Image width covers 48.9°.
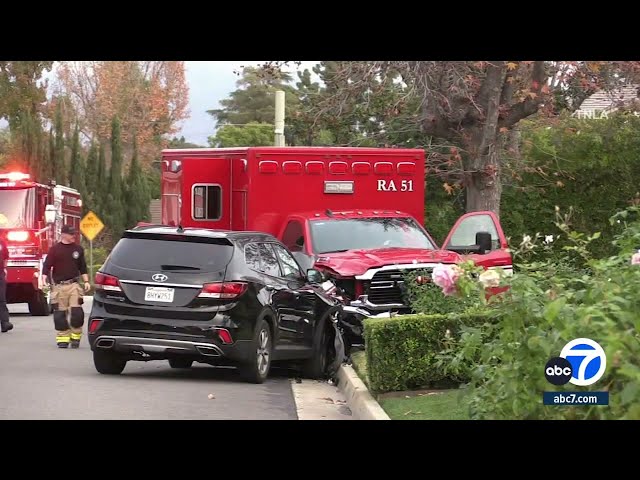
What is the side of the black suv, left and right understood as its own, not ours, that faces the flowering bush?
right

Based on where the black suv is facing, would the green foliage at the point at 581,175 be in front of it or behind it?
in front

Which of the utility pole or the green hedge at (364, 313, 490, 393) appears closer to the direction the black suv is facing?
the utility pole

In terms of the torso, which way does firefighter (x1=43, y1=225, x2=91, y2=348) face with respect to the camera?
toward the camera

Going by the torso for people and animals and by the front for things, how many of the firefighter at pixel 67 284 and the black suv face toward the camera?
1

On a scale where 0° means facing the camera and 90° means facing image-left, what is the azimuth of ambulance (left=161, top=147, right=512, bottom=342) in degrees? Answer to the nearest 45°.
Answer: approximately 315°

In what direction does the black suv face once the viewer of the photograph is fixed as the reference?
facing away from the viewer and to the right of the viewer

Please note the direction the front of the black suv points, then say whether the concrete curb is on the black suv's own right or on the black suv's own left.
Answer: on the black suv's own right

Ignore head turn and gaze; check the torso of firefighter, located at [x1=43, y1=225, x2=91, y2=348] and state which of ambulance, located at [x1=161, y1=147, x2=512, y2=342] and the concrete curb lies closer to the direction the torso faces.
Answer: the concrete curb

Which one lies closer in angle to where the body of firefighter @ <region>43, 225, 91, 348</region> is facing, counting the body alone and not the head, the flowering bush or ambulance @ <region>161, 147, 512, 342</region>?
the flowering bush

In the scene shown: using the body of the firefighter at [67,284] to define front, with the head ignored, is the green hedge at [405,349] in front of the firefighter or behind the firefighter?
in front
